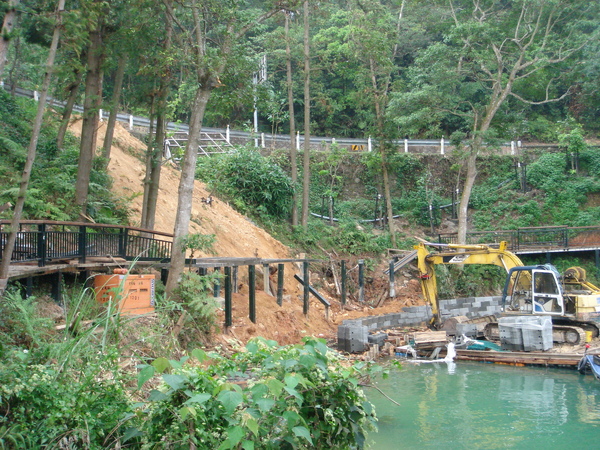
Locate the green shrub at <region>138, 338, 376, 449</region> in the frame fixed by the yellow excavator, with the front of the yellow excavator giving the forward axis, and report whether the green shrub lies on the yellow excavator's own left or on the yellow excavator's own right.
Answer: on the yellow excavator's own left

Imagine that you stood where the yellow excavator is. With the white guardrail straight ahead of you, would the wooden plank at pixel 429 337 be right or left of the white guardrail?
left

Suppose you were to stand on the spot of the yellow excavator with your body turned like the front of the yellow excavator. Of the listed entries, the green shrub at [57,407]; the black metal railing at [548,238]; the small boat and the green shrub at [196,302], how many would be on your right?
1

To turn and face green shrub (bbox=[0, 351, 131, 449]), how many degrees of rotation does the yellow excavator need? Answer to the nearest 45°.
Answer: approximately 90° to its left

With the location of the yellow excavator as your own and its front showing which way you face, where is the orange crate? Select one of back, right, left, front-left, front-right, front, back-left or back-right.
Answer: front-left

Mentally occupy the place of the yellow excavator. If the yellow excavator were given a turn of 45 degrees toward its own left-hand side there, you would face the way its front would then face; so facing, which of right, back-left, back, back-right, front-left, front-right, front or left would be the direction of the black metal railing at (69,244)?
front

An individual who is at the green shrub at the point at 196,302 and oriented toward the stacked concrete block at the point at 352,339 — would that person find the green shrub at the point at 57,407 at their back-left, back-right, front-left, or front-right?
back-right

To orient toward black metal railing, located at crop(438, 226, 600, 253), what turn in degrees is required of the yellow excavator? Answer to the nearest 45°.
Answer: approximately 90° to its right

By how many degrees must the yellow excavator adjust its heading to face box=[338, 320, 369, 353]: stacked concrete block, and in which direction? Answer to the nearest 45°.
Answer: approximately 45° to its left

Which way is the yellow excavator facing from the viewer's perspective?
to the viewer's left

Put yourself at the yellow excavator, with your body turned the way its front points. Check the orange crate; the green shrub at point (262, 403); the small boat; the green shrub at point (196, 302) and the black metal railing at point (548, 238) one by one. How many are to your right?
1

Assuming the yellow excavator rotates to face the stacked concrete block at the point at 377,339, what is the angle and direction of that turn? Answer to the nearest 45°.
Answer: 0° — it already faces it

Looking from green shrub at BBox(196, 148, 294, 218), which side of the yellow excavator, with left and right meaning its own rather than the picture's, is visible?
front
